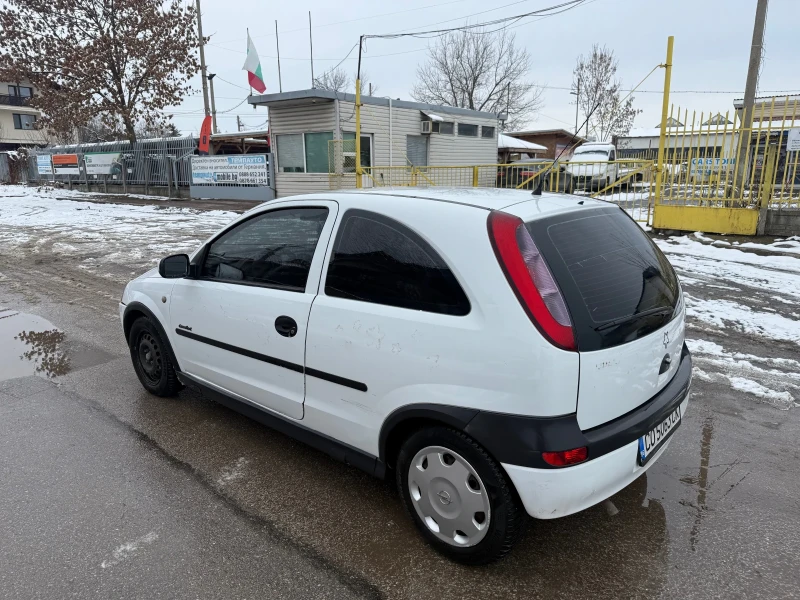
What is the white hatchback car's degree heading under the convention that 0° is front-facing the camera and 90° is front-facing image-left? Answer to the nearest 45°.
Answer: approximately 135°

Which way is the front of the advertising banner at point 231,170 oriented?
toward the camera

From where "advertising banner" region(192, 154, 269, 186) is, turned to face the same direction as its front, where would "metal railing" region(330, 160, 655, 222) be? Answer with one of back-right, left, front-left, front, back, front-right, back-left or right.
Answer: front-left

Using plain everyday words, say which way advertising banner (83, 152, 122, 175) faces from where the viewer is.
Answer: facing the viewer

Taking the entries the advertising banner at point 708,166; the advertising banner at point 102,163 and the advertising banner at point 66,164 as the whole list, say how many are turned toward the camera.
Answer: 3

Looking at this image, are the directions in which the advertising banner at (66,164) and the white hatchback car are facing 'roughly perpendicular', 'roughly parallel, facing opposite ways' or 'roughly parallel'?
roughly parallel, facing opposite ways

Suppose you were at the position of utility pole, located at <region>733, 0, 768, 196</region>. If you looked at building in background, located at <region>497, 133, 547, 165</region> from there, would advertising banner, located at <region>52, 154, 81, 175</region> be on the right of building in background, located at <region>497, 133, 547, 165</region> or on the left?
left

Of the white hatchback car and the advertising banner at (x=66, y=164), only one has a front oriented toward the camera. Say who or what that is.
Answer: the advertising banner

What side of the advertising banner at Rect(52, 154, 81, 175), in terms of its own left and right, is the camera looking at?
front

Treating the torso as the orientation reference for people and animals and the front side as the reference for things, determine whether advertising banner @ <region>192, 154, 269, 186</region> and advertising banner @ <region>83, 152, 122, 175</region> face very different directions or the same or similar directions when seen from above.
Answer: same or similar directions

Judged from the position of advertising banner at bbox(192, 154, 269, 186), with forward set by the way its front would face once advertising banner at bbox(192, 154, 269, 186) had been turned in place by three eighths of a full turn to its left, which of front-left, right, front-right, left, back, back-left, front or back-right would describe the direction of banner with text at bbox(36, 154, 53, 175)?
left

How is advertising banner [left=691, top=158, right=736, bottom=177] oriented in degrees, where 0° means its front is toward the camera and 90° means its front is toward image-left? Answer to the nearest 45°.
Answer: approximately 0°

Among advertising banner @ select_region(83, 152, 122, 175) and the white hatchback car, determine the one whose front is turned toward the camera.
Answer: the advertising banner

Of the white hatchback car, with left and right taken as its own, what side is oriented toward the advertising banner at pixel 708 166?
right

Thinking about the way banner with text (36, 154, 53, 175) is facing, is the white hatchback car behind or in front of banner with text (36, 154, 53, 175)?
in front

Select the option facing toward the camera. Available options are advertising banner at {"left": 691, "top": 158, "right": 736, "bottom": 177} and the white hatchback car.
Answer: the advertising banner

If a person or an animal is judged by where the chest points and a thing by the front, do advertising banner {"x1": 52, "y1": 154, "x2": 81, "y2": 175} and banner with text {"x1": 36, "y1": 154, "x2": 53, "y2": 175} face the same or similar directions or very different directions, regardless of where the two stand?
same or similar directions
